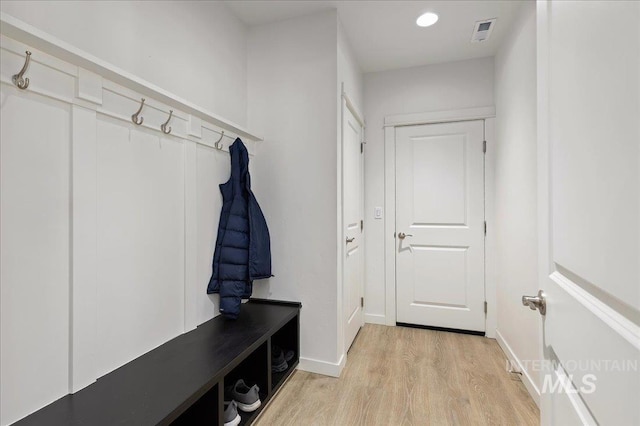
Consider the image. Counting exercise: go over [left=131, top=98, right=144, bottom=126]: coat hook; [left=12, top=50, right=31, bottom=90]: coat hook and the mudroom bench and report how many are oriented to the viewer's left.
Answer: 0

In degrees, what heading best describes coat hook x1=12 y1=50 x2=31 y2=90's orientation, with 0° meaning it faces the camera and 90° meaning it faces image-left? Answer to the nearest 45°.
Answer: approximately 315°

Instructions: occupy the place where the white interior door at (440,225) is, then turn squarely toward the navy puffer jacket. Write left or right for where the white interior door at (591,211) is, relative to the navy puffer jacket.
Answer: left

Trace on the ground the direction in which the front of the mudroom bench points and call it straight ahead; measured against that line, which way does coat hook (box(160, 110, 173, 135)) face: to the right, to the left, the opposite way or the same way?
the same way

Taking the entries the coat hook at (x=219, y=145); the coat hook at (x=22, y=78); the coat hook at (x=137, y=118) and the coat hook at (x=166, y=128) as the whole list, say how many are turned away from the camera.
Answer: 0

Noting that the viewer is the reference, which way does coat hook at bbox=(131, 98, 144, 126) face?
facing the viewer and to the right of the viewer

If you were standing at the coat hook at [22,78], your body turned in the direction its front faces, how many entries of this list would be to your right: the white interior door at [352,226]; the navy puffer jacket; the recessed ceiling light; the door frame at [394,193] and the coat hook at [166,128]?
0

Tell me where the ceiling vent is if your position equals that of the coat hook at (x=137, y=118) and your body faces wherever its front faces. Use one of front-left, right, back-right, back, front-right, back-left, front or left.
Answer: front-left

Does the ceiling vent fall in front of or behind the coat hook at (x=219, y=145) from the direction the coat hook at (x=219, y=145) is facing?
in front

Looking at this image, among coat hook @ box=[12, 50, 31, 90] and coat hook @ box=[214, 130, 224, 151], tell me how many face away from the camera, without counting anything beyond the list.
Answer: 0

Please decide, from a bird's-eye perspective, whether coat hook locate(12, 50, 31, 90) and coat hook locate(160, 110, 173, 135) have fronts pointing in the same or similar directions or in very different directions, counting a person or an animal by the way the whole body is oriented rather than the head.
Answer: same or similar directions

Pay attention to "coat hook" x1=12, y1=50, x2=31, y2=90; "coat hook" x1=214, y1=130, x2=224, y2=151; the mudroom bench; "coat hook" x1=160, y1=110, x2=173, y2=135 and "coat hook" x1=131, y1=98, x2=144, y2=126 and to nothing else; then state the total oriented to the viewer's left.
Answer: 0

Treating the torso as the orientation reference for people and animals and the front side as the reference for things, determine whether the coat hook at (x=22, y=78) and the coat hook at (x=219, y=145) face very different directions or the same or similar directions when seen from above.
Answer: same or similar directions

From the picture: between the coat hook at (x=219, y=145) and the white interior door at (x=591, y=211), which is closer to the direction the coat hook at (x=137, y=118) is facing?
the white interior door

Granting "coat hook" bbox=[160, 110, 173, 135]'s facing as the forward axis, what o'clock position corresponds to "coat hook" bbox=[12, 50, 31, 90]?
"coat hook" bbox=[12, 50, 31, 90] is roughly at 3 o'clock from "coat hook" bbox=[160, 110, 173, 135].

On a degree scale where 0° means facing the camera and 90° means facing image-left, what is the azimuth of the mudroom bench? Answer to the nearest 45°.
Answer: approximately 315°
